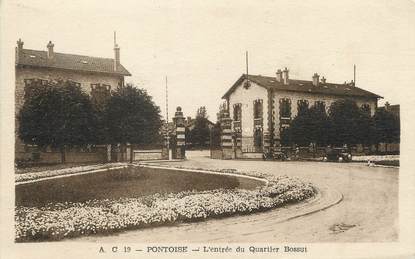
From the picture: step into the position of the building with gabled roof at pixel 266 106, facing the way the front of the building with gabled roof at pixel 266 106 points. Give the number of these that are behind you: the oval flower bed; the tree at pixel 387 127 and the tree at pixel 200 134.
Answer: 1

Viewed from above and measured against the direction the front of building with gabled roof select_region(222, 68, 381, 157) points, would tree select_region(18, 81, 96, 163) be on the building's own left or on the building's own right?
on the building's own right

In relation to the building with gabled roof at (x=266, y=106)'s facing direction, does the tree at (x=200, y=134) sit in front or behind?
behind

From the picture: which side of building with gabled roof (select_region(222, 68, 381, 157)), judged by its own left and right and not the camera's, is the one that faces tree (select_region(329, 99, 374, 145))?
front

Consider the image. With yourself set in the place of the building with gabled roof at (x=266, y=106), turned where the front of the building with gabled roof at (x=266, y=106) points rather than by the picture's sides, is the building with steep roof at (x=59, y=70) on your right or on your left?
on your right

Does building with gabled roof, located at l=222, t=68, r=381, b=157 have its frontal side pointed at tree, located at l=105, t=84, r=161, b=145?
no

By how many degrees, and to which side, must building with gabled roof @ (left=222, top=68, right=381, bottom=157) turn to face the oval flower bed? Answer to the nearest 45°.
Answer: approximately 45° to its right

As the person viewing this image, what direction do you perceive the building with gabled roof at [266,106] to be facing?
facing the viewer and to the right of the viewer
